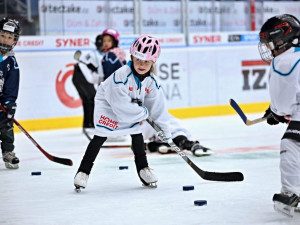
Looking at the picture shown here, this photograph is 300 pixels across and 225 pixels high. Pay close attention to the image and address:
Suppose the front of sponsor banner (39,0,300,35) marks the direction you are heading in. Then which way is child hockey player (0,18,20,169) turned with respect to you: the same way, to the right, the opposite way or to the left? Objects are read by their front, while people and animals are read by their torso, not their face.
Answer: the same way

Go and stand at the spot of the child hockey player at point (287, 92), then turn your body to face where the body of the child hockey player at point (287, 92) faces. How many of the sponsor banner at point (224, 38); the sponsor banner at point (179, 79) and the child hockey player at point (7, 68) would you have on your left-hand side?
0

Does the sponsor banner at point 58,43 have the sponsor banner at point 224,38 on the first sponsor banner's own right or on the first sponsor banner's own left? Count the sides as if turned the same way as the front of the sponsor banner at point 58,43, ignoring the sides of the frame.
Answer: on the first sponsor banner's own left

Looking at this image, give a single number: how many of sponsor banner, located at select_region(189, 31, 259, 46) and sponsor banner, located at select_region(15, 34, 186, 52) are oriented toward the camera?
2

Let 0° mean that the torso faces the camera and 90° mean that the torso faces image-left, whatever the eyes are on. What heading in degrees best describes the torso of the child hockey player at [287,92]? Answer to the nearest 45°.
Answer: approximately 90°

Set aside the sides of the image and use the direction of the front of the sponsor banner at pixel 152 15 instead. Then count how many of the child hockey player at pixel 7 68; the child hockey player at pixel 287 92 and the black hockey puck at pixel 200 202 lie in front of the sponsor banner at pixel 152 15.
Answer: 3

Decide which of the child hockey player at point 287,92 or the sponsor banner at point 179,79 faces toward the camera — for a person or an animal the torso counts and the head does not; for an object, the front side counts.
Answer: the sponsor banner

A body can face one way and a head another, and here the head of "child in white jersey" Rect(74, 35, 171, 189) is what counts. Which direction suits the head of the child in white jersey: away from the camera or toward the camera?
toward the camera

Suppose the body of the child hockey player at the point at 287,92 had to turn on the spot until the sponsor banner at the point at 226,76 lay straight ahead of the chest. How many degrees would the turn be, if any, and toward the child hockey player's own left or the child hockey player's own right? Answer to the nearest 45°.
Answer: approximately 90° to the child hockey player's own right

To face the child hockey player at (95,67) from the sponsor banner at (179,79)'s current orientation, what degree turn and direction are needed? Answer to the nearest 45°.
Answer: approximately 45° to its right

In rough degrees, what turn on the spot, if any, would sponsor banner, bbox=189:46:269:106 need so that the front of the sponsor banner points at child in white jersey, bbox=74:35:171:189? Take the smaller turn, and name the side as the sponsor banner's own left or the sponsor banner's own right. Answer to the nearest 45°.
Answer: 0° — it already faces them

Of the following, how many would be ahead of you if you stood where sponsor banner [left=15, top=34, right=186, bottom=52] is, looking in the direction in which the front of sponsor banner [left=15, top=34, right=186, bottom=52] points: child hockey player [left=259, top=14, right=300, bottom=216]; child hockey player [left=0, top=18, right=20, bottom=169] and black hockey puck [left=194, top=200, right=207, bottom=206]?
3

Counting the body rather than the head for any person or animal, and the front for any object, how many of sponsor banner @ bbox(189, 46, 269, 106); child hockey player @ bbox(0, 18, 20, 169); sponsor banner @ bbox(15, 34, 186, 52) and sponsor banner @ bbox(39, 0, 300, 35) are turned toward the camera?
4

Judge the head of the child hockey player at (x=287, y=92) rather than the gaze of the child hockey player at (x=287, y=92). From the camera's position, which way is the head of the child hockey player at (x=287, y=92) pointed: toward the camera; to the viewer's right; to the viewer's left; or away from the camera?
to the viewer's left

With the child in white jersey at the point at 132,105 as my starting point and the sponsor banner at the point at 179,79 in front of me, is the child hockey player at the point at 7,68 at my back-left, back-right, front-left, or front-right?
front-left

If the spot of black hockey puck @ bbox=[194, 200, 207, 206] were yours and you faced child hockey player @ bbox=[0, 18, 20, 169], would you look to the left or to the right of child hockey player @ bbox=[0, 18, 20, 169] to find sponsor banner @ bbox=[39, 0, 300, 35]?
right

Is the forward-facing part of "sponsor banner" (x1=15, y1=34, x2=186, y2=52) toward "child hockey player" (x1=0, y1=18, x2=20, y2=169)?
yes

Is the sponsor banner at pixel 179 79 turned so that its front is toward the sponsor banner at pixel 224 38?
no

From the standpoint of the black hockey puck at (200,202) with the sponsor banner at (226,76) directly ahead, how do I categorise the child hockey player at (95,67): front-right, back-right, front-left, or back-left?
front-left

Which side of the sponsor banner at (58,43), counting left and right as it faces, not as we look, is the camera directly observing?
front
